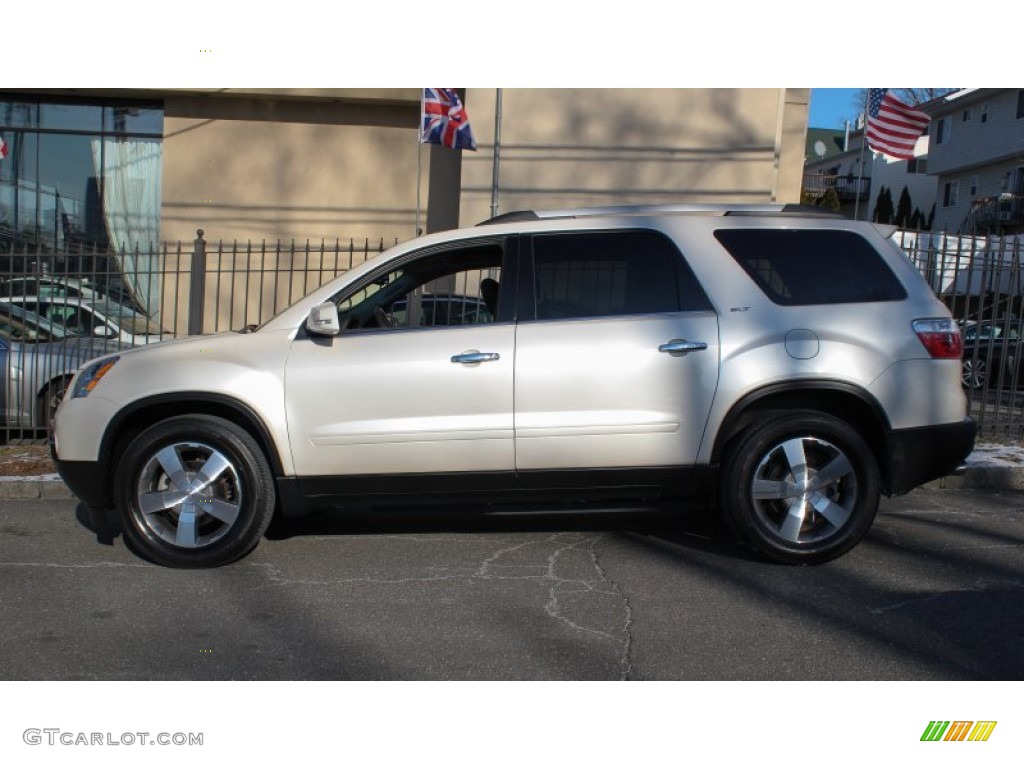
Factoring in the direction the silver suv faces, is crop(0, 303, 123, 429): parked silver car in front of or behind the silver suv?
in front

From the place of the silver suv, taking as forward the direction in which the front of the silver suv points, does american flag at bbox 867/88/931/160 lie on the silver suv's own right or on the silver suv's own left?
on the silver suv's own right

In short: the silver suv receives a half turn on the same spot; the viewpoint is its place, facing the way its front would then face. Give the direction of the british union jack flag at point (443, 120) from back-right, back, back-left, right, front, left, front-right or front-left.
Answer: left

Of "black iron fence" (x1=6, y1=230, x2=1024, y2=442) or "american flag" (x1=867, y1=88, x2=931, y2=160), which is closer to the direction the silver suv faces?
the black iron fence

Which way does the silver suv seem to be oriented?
to the viewer's left

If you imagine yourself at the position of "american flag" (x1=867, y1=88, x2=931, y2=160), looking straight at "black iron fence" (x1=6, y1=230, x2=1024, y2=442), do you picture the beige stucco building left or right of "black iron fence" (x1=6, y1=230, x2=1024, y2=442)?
right

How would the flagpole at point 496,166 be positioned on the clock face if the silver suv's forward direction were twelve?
The flagpole is roughly at 3 o'clock from the silver suv.

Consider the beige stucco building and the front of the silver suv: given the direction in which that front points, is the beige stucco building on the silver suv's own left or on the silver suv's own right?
on the silver suv's own right

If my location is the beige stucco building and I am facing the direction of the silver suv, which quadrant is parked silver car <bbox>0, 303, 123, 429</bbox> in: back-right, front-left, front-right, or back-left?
front-right
